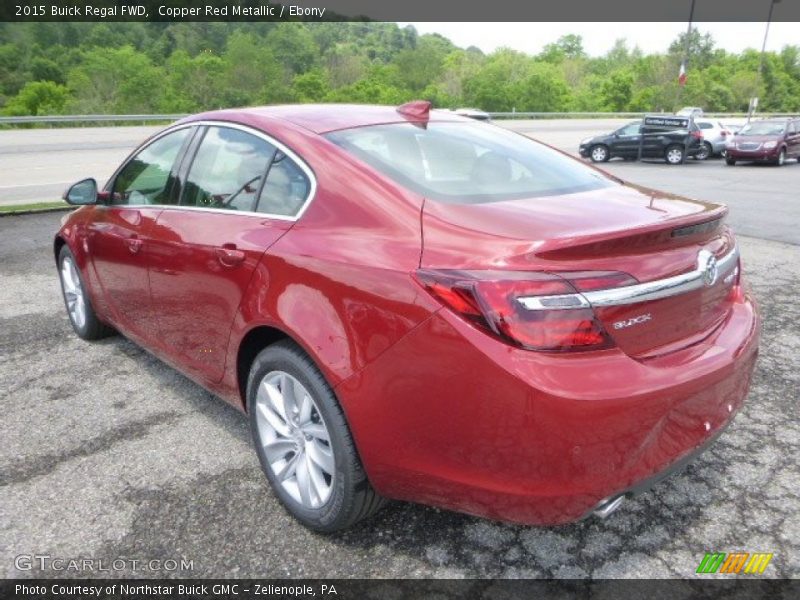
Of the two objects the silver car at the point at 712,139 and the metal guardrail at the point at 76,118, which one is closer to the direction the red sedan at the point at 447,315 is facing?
the metal guardrail

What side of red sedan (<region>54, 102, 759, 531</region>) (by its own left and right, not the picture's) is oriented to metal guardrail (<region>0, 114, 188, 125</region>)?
front

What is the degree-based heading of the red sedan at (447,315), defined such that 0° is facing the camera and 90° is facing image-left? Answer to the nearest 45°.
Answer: approximately 135°

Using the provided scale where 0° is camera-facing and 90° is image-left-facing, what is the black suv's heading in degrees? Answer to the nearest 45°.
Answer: approximately 90°

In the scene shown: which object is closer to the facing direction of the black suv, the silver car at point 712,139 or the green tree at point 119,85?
the green tree

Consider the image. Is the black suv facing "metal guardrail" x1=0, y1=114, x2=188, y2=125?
yes

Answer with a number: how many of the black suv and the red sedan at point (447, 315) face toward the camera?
0

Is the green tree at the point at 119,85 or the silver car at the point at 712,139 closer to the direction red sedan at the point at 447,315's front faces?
the green tree

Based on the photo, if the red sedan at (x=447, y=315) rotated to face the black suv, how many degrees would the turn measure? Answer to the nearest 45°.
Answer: approximately 45° to its right

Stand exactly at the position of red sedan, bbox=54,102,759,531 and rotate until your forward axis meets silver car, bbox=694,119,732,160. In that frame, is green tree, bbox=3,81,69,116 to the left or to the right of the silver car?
left

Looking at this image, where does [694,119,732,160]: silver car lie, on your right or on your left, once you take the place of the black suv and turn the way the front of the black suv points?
on your right

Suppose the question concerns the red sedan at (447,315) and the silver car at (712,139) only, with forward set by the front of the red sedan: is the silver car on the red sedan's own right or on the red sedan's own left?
on the red sedan's own right

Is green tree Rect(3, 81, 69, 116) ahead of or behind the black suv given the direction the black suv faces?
ahead
